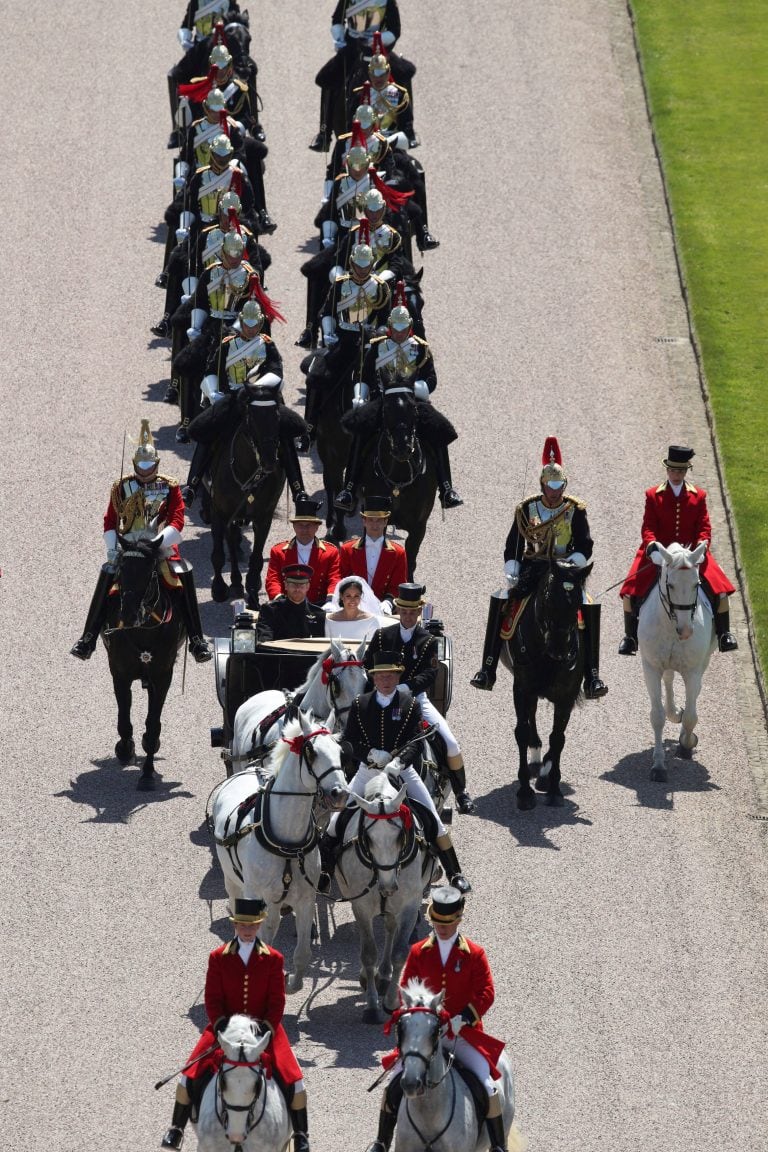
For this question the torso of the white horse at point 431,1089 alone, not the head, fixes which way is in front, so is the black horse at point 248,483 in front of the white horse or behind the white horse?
behind

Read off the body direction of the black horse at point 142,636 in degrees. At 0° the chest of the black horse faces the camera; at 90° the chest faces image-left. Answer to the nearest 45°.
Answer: approximately 0°

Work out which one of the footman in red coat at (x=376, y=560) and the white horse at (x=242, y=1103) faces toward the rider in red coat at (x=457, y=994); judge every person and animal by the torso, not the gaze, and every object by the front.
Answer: the footman in red coat at (x=376, y=560)
